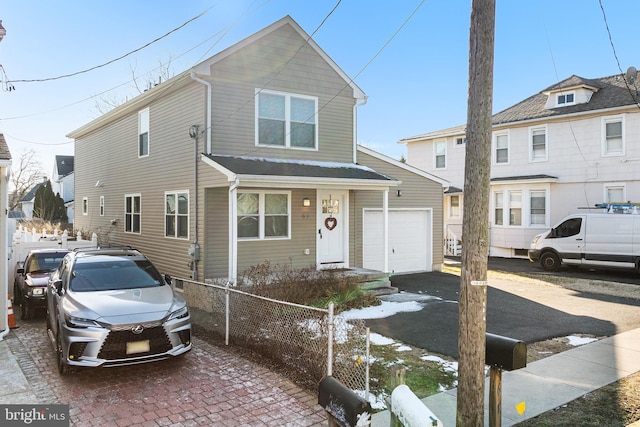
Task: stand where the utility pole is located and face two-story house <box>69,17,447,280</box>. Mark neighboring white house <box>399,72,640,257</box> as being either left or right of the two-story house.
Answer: right

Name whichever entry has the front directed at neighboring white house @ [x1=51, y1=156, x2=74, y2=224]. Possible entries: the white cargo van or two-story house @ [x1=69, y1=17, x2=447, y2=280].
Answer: the white cargo van

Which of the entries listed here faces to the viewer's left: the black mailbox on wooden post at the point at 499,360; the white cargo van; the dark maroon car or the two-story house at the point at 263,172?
the white cargo van

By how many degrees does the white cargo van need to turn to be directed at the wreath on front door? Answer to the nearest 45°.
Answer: approximately 45° to its left

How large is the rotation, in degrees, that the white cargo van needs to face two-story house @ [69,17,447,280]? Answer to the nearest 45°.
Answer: approximately 45° to its left

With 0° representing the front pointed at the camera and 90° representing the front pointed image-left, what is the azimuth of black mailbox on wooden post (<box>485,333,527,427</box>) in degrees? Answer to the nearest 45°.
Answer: approximately 315°

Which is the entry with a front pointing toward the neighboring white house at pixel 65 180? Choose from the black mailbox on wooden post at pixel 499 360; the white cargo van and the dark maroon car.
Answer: the white cargo van

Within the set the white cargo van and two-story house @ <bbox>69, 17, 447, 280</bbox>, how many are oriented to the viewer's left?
1

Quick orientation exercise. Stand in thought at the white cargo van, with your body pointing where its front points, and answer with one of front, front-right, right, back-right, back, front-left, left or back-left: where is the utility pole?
left

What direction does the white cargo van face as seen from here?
to the viewer's left

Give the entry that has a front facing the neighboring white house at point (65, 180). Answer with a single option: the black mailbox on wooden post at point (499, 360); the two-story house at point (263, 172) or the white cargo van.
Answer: the white cargo van

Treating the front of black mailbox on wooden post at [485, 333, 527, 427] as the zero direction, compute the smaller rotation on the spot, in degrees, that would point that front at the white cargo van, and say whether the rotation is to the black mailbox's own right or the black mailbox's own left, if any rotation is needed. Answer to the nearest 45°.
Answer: approximately 135° to the black mailbox's own left

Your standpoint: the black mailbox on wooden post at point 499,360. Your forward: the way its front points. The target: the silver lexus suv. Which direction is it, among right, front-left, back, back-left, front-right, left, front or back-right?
back-right

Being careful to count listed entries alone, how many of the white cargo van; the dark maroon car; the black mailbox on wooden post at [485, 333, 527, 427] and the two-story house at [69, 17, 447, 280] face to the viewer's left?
1
